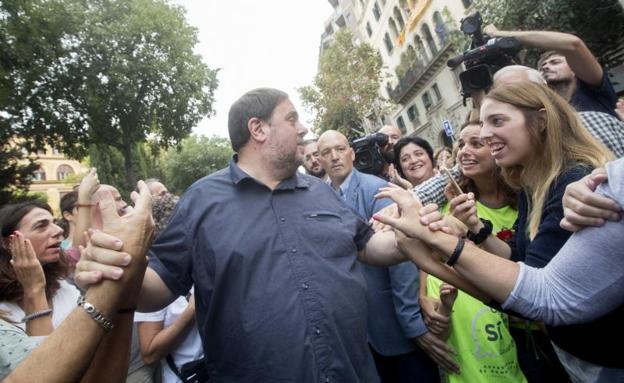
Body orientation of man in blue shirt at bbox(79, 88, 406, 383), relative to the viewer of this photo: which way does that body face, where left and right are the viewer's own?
facing the viewer and to the right of the viewer

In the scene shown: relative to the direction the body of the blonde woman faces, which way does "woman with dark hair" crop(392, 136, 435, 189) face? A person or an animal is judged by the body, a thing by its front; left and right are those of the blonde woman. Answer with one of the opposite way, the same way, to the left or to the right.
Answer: to the left

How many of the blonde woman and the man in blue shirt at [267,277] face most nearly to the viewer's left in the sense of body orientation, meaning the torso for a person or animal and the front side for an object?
1

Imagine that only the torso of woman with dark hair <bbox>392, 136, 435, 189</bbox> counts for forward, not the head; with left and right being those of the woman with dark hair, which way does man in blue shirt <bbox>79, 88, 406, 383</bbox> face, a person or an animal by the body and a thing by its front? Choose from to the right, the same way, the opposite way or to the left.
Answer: to the left

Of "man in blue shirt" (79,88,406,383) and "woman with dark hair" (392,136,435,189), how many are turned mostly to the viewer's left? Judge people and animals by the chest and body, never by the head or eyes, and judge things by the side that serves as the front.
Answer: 0

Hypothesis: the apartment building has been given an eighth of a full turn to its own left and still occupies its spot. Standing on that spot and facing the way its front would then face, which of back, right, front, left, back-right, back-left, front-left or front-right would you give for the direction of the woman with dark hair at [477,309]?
front

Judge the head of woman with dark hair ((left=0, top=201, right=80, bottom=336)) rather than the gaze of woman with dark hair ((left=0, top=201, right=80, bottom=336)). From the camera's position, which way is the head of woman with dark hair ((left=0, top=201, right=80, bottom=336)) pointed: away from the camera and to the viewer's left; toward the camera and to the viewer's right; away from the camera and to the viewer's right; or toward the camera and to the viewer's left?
toward the camera and to the viewer's right

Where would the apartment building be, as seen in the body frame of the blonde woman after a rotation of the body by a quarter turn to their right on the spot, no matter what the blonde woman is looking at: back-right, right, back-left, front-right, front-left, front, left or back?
front

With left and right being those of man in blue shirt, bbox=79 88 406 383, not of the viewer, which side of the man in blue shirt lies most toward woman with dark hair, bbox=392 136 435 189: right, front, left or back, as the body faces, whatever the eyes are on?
left

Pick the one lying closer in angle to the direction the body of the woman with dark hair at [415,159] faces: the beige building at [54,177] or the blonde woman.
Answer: the blonde woman

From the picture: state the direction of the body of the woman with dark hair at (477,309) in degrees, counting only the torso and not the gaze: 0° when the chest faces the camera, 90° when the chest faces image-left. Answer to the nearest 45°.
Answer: approximately 45°

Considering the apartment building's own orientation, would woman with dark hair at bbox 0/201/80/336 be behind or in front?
in front

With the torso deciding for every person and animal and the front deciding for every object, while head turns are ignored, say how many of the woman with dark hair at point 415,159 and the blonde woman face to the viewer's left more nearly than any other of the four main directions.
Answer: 1

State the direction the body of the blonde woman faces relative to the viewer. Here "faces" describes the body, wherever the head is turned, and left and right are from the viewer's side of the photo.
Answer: facing to the left of the viewer
